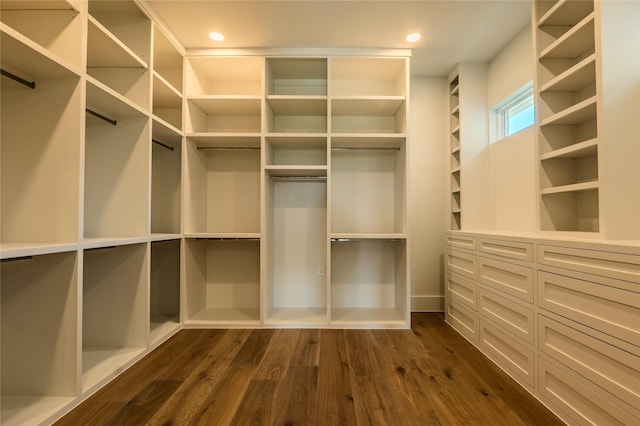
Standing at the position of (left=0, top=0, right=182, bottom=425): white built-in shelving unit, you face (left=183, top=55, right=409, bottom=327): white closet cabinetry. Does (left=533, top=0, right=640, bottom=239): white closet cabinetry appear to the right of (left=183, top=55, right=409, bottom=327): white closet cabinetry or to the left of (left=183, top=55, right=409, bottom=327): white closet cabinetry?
right

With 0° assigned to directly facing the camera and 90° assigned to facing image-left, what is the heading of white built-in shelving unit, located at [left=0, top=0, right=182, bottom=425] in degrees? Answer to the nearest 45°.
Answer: approximately 315°

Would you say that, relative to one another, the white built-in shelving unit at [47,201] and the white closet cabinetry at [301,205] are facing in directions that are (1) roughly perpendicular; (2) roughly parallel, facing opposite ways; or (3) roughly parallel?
roughly perpendicular

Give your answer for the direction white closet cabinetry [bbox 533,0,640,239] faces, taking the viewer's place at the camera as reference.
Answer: facing the viewer and to the left of the viewer

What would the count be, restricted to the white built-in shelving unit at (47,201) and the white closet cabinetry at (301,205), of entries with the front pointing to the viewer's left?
0

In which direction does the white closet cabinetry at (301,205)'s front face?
toward the camera

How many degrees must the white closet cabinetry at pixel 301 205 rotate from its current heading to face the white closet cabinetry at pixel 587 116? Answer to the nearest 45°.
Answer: approximately 45° to its left

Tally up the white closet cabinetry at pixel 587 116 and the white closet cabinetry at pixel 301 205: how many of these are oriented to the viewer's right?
0

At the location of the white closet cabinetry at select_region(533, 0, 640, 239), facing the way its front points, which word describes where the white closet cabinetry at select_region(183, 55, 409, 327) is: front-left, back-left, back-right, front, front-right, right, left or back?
front-right

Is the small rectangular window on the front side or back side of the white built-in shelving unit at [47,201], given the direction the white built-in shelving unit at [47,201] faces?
on the front side

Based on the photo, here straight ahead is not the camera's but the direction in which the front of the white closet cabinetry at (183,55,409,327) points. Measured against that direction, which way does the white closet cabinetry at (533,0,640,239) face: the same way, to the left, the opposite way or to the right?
to the right

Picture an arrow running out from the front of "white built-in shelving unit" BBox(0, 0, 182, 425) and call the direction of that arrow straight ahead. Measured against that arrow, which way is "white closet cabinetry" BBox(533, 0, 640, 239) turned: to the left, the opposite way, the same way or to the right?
the opposite way

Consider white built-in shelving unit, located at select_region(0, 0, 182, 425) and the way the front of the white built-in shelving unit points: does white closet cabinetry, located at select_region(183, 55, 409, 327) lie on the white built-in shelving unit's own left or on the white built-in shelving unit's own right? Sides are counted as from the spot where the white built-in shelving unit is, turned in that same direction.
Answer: on the white built-in shelving unit's own left
